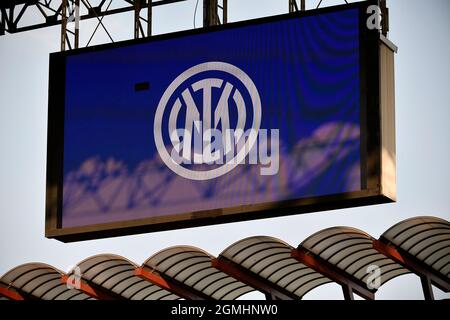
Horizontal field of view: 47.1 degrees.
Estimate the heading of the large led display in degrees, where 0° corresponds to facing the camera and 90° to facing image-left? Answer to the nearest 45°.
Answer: approximately 45°
